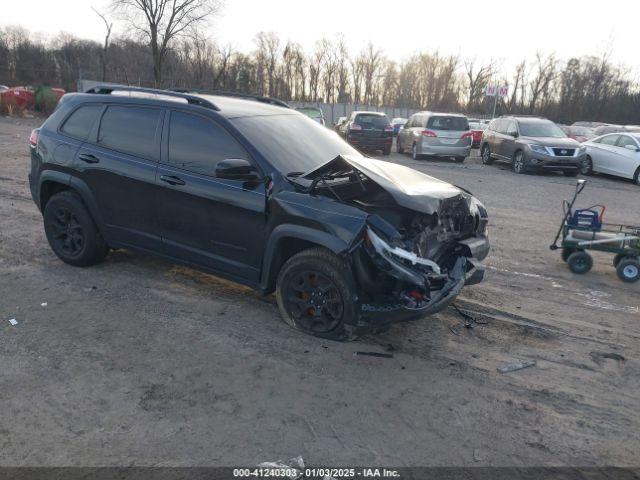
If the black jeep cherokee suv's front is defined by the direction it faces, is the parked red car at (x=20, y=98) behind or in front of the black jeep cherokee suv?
behind

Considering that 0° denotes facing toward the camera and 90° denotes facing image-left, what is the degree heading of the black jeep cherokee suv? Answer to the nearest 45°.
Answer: approximately 315°

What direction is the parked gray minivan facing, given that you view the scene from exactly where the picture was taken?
facing away from the viewer and to the left of the viewer

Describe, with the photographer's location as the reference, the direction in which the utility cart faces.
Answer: facing to the left of the viewer

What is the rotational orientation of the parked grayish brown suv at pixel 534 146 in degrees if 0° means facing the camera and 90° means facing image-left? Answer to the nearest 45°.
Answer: approximately 315°
